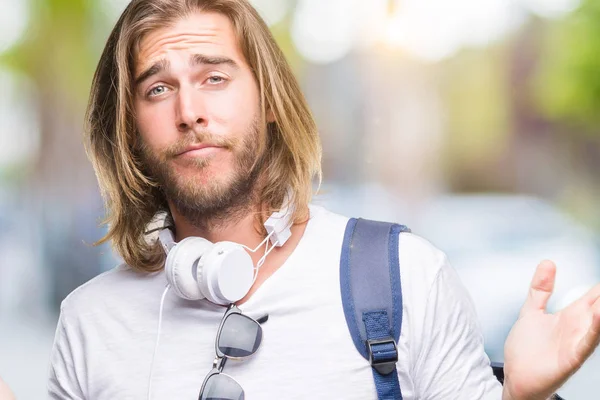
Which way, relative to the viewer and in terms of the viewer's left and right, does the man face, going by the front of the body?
facing the viewer
